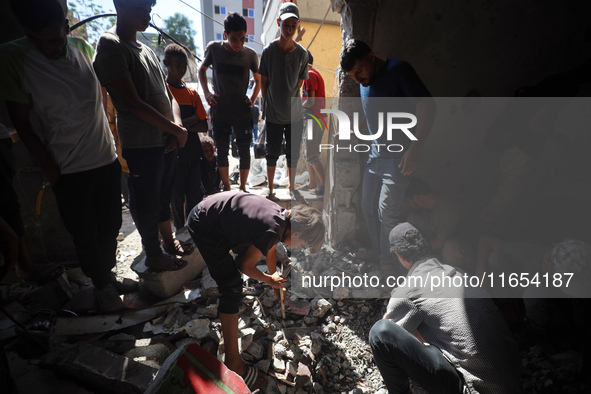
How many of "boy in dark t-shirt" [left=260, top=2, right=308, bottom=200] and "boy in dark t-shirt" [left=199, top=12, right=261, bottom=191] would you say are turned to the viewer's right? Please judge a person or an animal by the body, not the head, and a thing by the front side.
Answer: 0

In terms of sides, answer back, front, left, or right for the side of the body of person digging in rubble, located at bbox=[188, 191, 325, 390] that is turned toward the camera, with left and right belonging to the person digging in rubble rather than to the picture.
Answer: right

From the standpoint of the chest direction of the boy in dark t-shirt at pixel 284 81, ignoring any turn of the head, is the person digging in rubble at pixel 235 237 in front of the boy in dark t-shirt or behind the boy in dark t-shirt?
in front

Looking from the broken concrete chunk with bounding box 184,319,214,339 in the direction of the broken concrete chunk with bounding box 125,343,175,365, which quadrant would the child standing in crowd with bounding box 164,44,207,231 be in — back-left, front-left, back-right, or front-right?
back-right

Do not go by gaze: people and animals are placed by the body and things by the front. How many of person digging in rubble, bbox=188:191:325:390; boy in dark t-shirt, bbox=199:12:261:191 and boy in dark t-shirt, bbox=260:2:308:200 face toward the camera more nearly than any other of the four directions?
2

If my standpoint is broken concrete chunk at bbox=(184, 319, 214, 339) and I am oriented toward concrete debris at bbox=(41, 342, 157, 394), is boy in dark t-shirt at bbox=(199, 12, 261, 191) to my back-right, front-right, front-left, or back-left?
back-right

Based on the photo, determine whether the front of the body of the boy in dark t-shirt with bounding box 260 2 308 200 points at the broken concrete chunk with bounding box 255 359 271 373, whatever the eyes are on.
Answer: yes

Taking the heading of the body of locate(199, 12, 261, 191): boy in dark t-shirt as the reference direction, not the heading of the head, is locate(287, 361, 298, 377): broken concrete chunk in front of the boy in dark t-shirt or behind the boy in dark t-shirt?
in front

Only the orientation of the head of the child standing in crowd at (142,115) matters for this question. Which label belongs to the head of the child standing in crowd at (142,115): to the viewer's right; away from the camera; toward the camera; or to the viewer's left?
to the viewer's right
